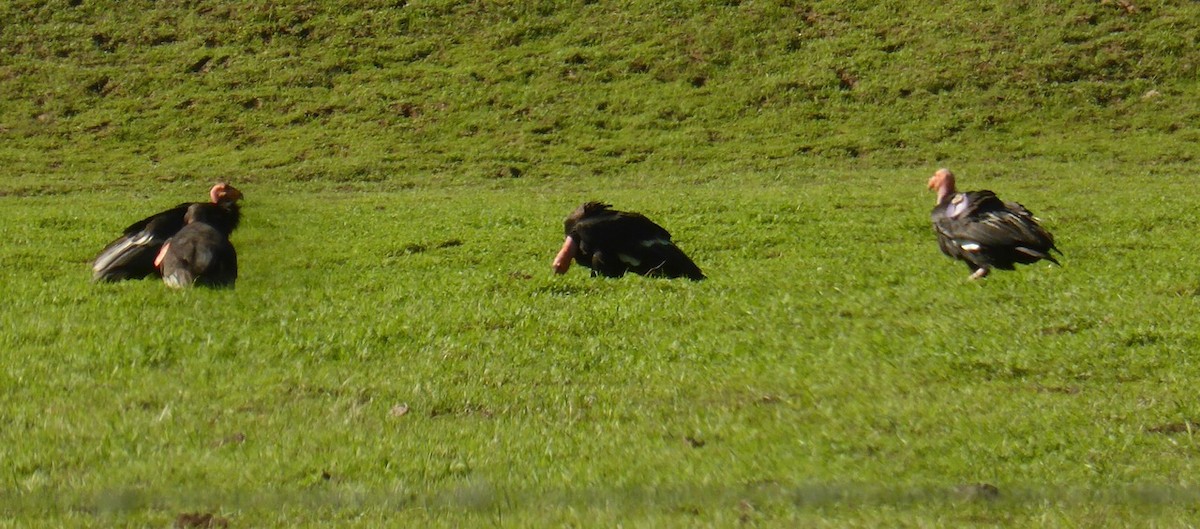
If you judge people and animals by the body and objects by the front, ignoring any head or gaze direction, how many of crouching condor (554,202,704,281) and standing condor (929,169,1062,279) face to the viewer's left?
2

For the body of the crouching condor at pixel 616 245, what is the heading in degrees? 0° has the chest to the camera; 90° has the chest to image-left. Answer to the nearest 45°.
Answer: approximately 90°

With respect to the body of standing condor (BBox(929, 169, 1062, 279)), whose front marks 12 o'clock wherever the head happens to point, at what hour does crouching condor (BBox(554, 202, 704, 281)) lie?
crouching condor (BBox(554, 202, 704, 281)) is roughly at 11 o'clock from standing condor (BBox(929, 169, 1062, 279)).

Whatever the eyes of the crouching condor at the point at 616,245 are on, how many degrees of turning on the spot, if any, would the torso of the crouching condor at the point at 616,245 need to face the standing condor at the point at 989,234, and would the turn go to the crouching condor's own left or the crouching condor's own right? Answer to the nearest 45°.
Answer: approximately 180°

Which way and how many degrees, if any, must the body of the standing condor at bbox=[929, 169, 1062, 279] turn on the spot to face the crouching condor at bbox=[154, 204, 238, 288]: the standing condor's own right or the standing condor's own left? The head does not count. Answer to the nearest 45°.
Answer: approximately 45° to the standing condor's own left

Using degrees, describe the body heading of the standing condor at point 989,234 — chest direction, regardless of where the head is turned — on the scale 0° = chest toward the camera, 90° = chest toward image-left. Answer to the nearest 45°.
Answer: approximately 90°

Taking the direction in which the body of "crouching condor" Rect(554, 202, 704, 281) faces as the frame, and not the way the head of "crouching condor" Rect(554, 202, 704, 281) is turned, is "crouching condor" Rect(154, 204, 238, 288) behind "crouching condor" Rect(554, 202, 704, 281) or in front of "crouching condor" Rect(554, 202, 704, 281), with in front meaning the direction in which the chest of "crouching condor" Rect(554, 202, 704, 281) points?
in front
